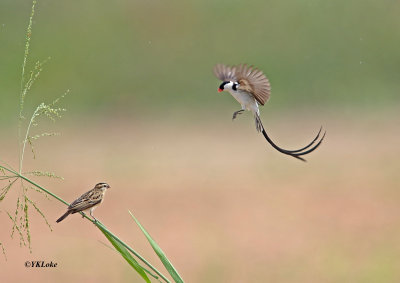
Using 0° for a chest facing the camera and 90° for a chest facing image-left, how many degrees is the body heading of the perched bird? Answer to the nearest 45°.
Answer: approximately 270°

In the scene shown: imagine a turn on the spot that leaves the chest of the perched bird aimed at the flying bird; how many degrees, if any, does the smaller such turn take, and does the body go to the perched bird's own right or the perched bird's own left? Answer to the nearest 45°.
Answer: approximately 45° to the perched bird's own right
